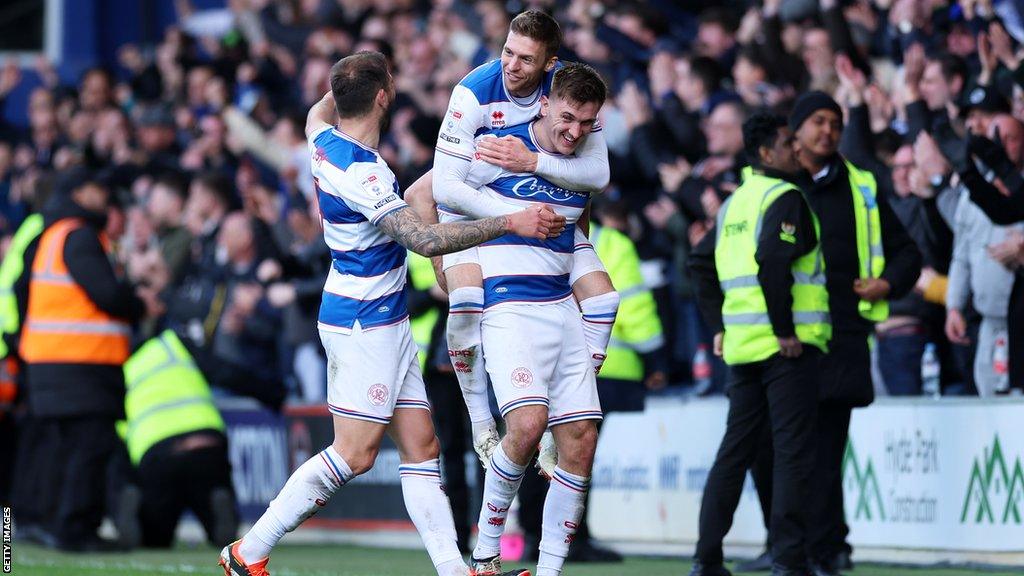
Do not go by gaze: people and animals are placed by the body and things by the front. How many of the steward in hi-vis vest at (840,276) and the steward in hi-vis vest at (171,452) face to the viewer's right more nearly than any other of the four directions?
0

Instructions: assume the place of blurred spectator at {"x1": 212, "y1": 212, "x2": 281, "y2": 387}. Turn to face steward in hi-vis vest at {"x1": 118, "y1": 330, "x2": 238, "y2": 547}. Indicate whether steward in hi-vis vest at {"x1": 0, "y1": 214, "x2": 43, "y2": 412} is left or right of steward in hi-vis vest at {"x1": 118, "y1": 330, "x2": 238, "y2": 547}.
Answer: right

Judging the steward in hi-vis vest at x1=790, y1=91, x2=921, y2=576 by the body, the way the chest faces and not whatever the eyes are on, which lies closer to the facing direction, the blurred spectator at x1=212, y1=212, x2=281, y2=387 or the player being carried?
the player being carried

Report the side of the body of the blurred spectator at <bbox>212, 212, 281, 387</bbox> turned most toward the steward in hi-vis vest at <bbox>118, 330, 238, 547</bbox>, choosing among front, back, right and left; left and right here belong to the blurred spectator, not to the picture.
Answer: front

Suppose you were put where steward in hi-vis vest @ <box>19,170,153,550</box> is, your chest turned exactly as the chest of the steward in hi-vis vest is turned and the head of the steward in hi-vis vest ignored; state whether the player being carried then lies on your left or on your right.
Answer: on your right

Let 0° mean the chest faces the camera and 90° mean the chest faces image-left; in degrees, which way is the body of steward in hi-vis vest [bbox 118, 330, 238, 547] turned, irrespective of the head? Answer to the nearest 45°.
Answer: approximately 180°

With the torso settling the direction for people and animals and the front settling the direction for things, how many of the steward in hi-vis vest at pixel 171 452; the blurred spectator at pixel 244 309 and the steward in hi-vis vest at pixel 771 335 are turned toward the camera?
1
